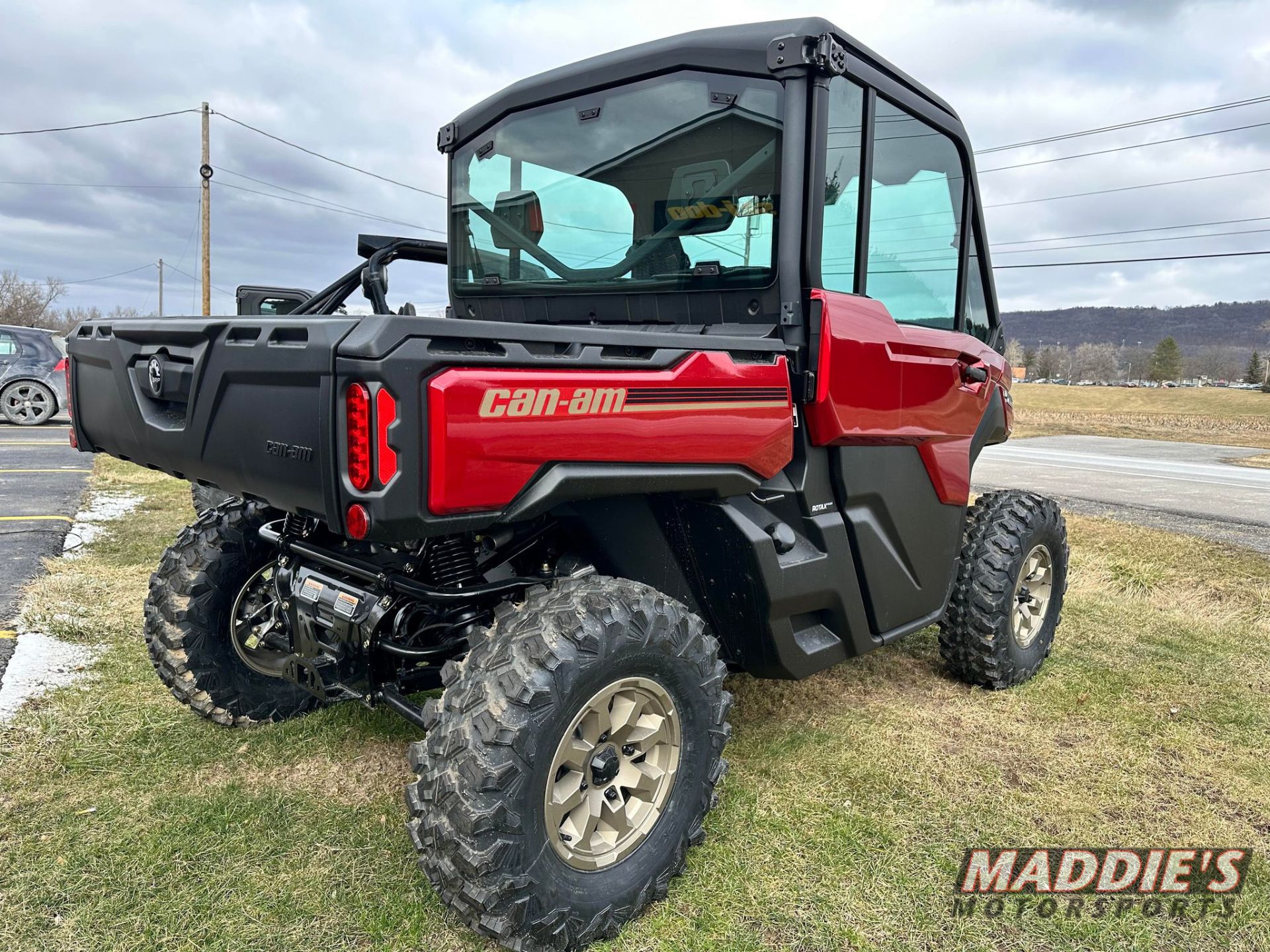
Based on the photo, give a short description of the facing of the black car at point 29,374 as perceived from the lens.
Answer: facing to the left of the viewer

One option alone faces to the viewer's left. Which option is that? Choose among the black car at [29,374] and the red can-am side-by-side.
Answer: the black car

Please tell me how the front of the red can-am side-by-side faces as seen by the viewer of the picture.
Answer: facing away from the viewer and to the right of the viewer

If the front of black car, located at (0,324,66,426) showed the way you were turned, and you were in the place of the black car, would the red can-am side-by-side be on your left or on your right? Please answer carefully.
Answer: on your left

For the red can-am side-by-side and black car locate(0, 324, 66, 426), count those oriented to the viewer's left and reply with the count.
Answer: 1

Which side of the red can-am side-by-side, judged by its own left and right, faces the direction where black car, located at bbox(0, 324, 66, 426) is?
left
